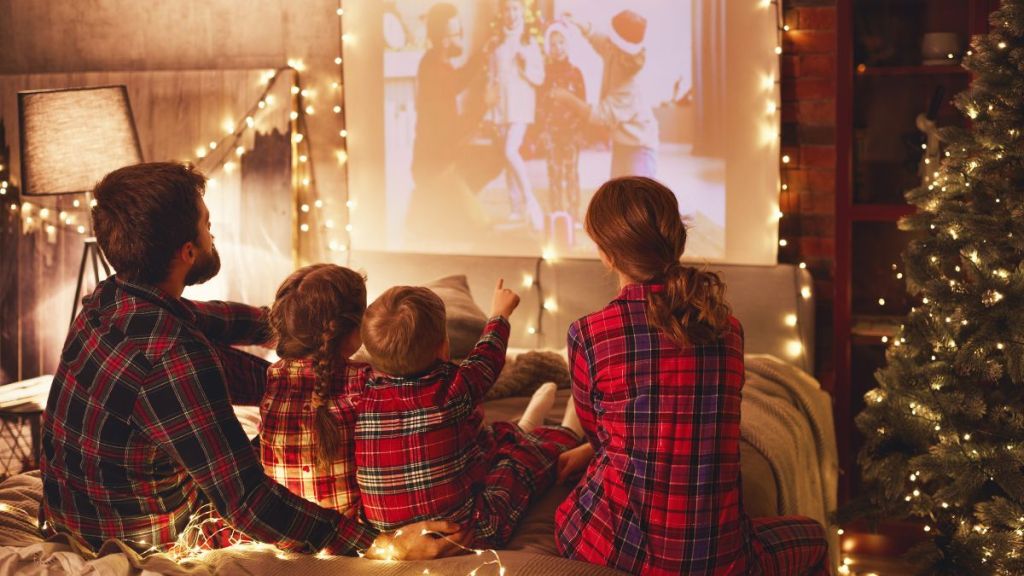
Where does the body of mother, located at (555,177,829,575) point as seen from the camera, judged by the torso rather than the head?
away from the camera

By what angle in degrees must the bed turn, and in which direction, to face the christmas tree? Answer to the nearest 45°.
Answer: approximately 45° to its left

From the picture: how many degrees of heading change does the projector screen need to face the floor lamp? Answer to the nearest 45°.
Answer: approximately 90° to its right

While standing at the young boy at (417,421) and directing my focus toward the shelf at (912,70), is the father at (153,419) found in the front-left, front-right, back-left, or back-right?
back-left

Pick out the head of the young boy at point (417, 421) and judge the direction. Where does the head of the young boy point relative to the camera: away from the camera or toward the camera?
away from the camera

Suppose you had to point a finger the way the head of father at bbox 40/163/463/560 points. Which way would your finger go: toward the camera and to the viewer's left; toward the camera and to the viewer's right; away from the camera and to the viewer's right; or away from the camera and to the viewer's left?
away from the camera and to the viewer's right

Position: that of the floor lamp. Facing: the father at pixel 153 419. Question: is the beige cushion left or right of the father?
left

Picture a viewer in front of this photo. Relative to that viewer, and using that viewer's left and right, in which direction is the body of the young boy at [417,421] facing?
facing away from the viewer and to the right of the viewer
